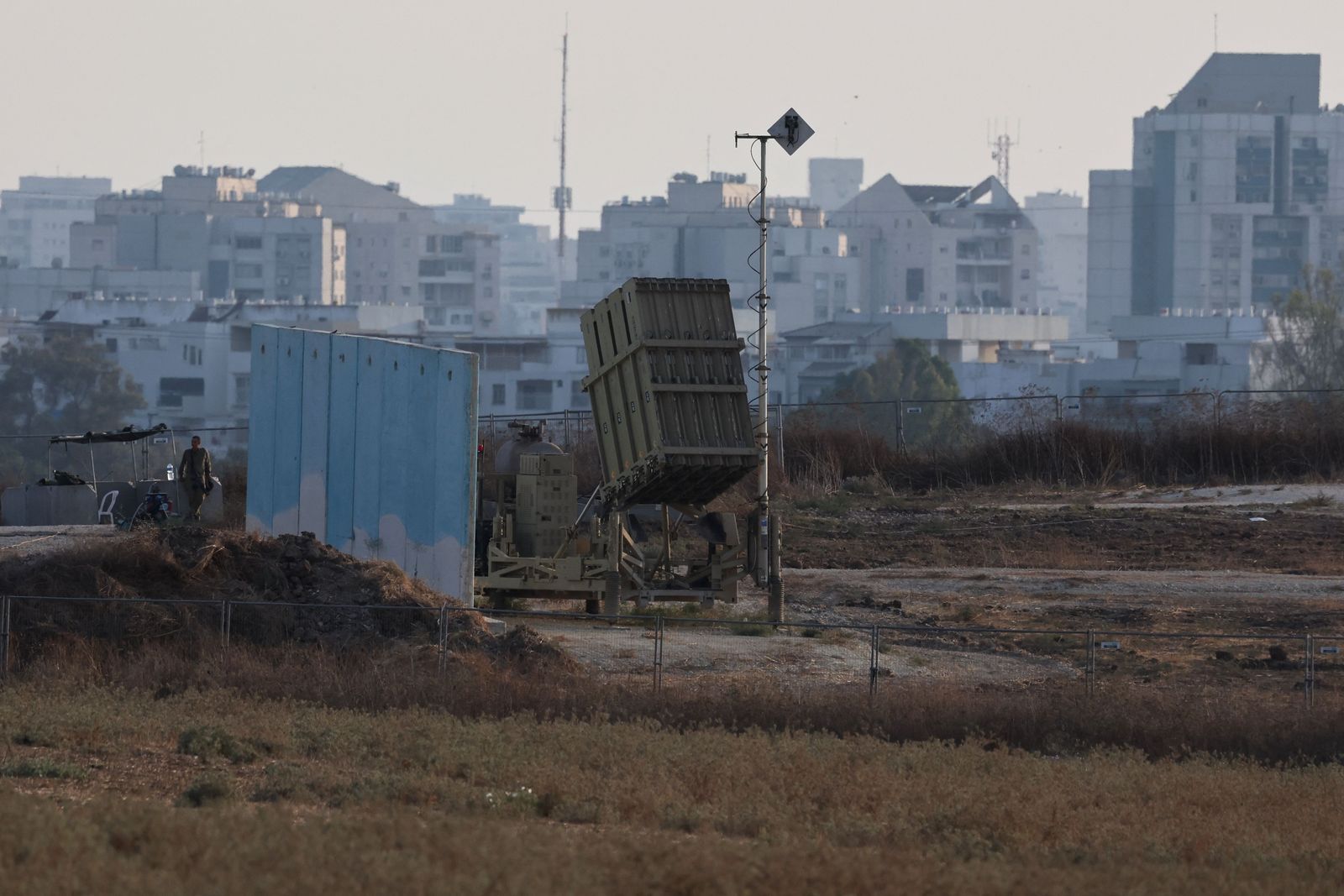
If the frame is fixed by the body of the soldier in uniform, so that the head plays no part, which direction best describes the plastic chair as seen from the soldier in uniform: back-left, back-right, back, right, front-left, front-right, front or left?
back-right

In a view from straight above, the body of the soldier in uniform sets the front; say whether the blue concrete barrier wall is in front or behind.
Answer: in front

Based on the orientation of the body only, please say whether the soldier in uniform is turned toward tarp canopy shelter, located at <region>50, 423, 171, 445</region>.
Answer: no

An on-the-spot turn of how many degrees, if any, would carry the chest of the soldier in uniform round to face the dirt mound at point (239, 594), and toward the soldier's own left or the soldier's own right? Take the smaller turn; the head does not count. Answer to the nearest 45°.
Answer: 0° — they already face it

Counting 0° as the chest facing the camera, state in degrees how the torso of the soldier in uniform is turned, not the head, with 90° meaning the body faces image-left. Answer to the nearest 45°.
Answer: approximately 0°

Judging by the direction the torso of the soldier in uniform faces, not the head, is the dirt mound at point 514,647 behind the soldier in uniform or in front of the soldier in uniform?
in front

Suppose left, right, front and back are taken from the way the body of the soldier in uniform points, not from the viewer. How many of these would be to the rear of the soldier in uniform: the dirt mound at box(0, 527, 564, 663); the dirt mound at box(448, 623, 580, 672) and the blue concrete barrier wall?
0

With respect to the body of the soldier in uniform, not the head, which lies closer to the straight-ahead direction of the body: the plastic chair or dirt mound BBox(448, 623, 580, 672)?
the dirt mound

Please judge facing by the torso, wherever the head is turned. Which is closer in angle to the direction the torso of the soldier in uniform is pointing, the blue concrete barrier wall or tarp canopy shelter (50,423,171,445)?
the blue concrete barrier wall

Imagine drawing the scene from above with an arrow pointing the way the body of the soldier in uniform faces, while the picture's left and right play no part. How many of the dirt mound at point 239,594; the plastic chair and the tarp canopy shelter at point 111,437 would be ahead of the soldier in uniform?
1
